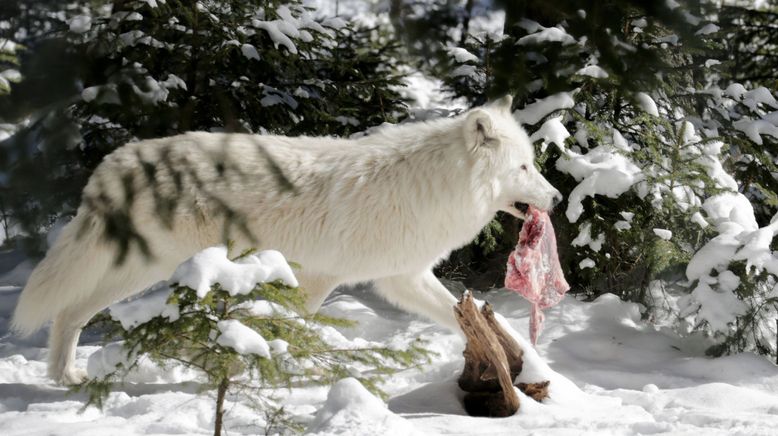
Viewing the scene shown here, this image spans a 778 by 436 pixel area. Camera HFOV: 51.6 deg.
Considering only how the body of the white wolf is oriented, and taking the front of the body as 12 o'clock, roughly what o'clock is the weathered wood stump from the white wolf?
The weathered wood stump is roughly at 1 o'clock from the white wolf.

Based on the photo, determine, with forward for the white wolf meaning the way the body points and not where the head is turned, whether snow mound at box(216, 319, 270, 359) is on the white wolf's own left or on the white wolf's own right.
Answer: on the white wolf's own right

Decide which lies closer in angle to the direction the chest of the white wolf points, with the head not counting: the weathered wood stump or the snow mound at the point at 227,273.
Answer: the weathered wood stump

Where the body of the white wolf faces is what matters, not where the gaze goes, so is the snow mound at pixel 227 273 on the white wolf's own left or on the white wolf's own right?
on the white wolf's own right

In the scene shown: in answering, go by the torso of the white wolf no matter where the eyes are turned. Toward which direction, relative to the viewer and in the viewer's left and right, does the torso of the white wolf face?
facing to the right of the viewer

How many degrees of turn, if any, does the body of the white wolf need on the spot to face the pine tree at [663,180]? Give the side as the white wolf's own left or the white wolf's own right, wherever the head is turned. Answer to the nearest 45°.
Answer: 0° — it already faces it

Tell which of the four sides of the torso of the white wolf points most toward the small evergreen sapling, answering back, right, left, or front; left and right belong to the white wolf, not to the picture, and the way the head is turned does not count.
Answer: right
